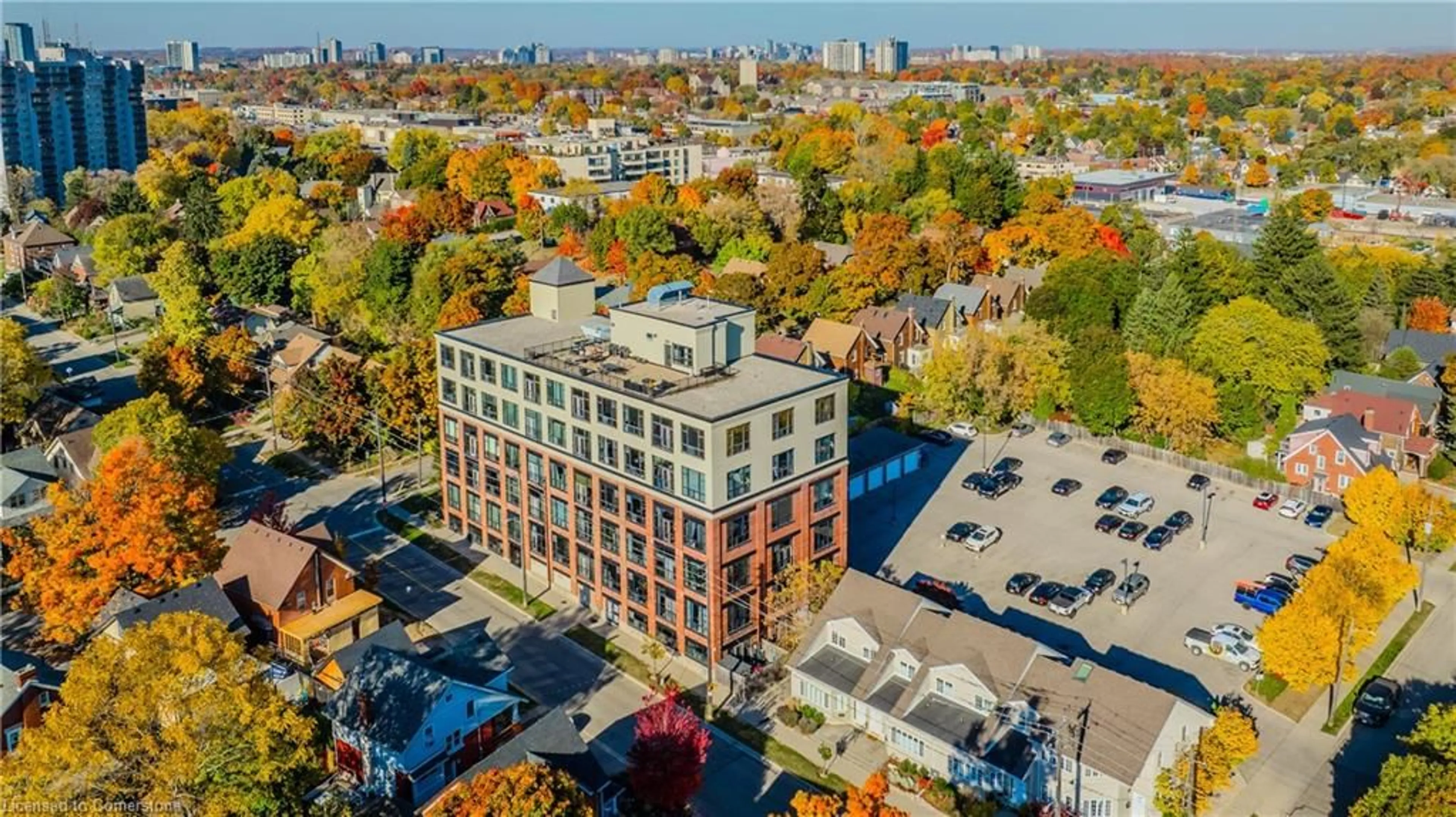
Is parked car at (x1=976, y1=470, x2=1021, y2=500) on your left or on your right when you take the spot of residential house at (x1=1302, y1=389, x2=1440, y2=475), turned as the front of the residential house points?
on your right

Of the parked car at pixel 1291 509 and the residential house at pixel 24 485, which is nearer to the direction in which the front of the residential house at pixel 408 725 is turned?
the parked car

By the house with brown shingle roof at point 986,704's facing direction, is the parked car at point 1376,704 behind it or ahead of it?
behind

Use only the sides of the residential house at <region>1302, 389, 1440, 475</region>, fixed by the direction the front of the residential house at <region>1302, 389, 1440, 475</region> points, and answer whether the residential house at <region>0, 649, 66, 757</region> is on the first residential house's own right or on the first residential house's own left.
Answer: on the first residential house's own right

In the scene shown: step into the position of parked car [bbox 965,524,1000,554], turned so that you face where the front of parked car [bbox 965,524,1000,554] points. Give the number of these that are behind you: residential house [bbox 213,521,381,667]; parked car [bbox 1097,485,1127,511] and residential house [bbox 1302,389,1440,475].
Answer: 2

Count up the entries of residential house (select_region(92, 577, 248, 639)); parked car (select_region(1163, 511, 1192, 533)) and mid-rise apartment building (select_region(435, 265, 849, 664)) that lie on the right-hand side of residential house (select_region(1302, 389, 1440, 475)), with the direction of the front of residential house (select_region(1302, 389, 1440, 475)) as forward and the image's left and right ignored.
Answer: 3
